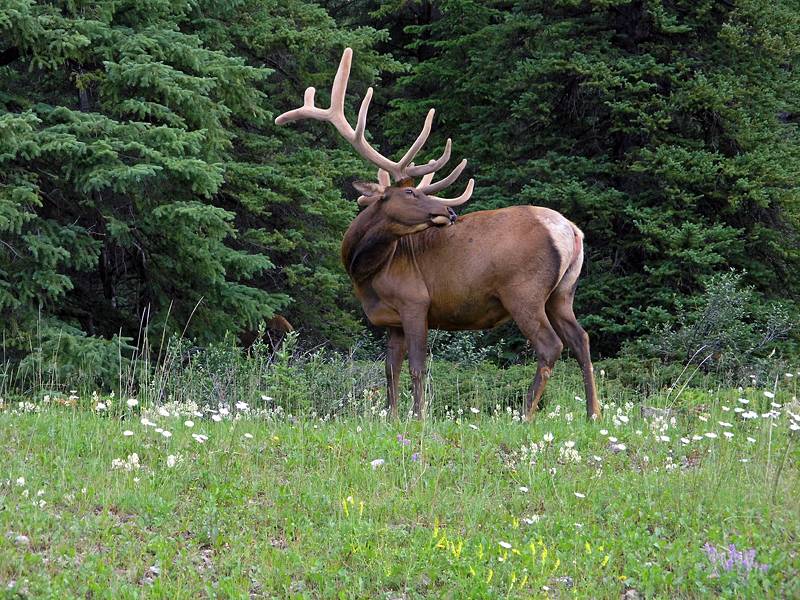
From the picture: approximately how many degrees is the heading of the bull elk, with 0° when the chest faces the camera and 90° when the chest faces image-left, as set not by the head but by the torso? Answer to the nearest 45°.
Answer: approximately 90°
